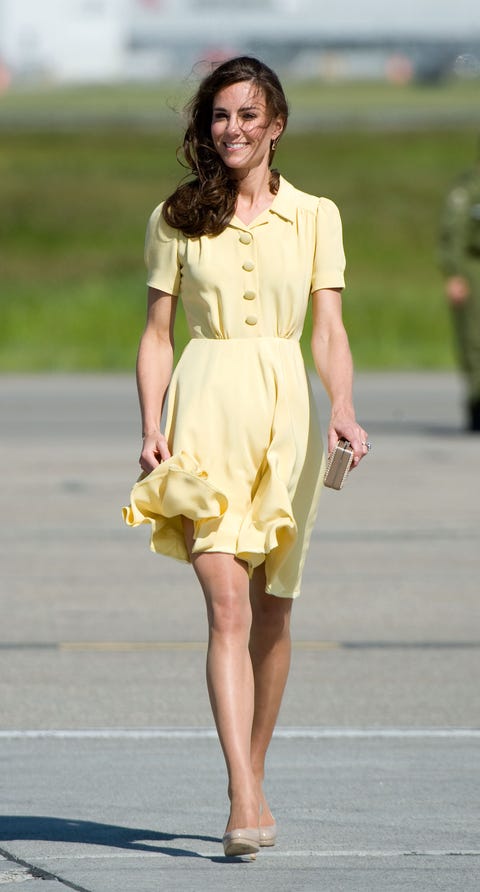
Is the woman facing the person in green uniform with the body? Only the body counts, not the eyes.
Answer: no

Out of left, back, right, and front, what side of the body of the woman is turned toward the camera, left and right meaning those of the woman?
front
